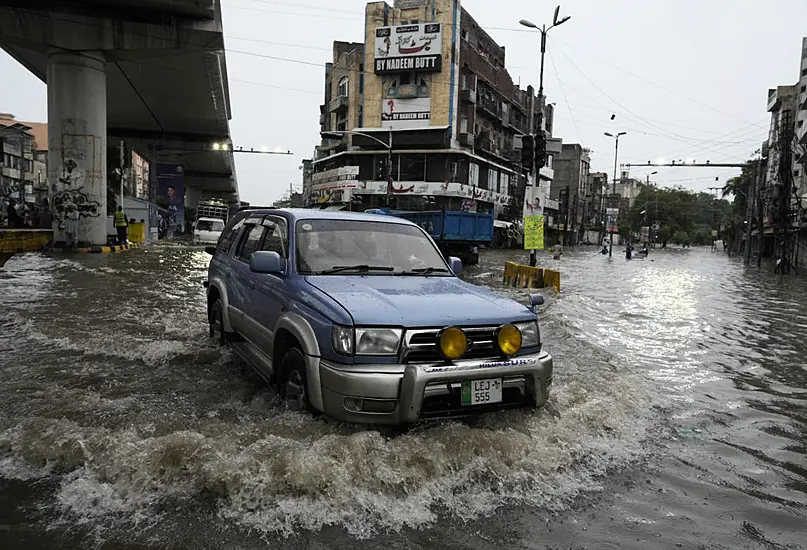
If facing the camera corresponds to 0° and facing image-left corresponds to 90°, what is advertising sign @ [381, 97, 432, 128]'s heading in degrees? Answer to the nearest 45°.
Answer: approximately 0°

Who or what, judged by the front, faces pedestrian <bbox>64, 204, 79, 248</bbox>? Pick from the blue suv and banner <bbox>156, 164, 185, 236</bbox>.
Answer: the banner

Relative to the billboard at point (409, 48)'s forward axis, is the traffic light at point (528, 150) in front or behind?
in front

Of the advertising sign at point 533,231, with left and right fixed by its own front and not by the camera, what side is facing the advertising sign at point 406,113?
back

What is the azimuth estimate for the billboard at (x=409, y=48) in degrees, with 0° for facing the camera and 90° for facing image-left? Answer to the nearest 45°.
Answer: approximately 0°

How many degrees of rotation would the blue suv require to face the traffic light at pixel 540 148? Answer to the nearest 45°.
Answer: approximately 135° to its left

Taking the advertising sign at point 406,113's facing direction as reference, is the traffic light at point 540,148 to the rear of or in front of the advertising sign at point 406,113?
in front

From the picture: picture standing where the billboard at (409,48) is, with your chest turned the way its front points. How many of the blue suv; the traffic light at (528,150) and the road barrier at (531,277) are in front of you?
3

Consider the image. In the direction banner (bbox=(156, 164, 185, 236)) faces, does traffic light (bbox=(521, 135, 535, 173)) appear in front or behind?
in front
